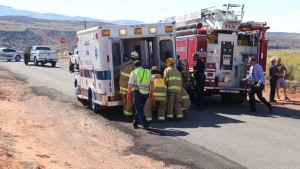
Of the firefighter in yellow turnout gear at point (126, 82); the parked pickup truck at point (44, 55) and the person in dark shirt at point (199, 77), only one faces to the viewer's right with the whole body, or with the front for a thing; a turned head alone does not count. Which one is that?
the firefighter in yellow turnout gear

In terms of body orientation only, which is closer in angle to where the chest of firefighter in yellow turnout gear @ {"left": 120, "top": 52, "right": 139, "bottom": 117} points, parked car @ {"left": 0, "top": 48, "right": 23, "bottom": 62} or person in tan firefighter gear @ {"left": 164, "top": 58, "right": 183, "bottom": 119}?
the person in tan firefighter gear

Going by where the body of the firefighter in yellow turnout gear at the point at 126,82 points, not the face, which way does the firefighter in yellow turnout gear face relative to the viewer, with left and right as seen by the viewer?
facing to the right of the viewer

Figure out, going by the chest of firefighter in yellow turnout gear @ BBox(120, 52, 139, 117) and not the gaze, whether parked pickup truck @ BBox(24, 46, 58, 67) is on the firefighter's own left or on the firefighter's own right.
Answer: on the firefighter's own left

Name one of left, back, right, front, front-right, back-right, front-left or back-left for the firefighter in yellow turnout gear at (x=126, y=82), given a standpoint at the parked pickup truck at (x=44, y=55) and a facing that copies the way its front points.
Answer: back-left

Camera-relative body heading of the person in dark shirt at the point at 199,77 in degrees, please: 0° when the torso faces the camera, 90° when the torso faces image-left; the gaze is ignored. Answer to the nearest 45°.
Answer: approximately 90°
